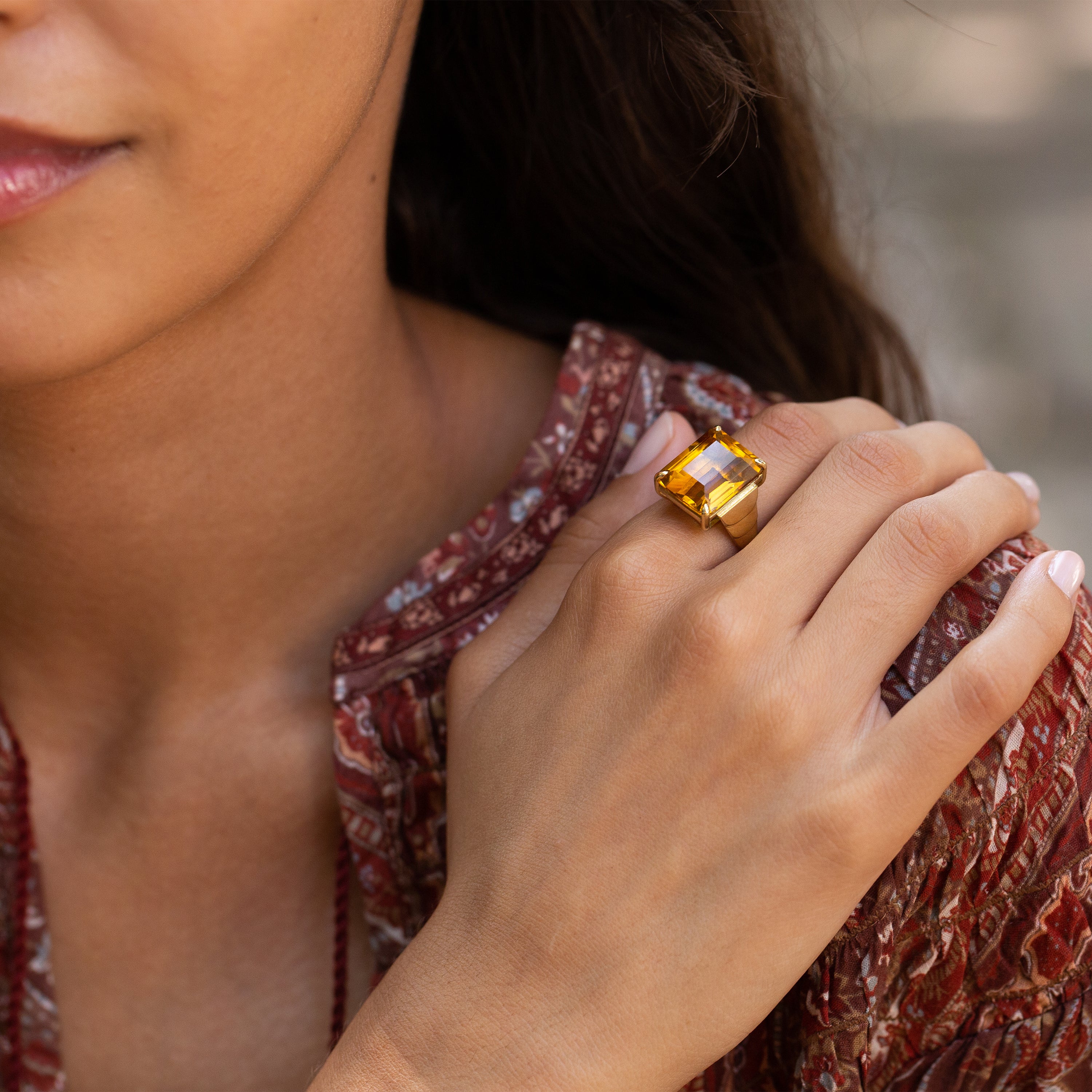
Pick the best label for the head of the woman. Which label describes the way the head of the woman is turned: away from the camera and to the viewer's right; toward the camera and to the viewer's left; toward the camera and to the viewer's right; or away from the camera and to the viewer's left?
toward the camera and to the viewer's left

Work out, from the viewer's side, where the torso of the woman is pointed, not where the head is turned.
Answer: toward the camera
